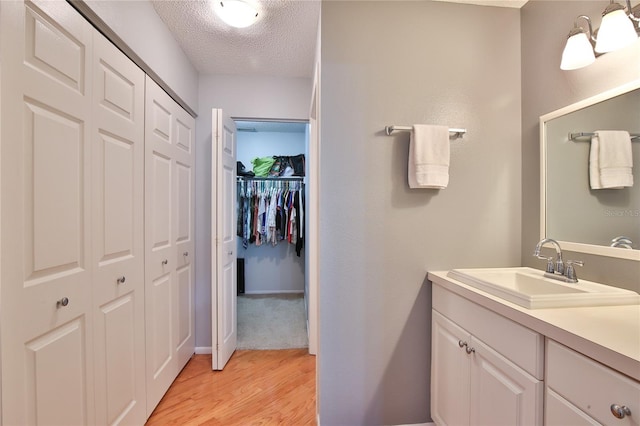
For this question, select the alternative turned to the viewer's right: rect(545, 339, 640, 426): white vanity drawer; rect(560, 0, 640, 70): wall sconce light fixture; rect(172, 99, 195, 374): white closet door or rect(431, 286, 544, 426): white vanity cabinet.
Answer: the white closet door

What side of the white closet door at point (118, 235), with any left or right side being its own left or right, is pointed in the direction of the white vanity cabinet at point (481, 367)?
front

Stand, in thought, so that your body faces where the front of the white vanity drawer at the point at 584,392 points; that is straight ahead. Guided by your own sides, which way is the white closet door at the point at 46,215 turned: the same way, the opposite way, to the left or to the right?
the opposite way

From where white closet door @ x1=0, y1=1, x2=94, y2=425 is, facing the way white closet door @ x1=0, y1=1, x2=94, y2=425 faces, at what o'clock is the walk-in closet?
The walk-in closet is roughly at 9 o'clock from the white closet door.

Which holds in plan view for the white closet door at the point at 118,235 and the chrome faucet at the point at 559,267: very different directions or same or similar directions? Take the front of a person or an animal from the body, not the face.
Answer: very different directions

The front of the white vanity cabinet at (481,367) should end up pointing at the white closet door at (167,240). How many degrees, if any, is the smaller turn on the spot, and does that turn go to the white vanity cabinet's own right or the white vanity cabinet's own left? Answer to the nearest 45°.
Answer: approximately 45° to the white vanity cabinet's own right

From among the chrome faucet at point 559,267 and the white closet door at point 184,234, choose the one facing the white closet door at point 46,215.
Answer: the chrome faucet

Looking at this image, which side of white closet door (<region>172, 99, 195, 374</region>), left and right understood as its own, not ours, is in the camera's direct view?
right

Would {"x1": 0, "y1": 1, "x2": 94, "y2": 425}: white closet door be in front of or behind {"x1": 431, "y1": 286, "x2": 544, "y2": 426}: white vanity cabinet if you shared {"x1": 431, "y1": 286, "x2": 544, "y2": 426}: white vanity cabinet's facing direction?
in front

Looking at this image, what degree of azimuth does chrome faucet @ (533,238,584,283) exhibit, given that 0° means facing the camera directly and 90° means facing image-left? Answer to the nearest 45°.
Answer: approximately 45°
